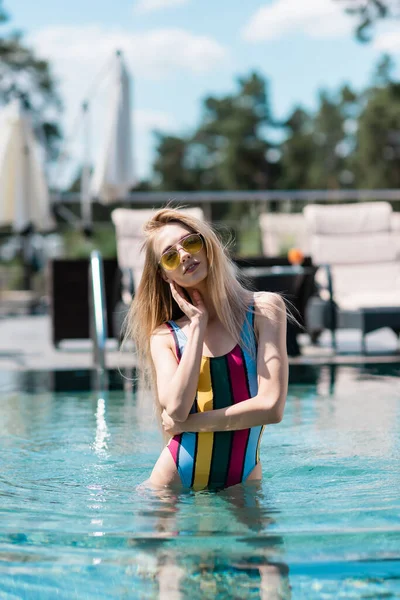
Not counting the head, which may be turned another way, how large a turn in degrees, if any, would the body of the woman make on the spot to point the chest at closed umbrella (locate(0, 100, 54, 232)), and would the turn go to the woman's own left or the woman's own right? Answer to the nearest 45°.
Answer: approximately 180°

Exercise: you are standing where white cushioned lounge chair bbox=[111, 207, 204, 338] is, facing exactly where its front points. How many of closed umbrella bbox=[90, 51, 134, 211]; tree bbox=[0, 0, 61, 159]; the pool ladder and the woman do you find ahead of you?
2

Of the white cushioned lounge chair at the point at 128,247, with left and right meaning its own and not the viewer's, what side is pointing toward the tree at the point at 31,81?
back

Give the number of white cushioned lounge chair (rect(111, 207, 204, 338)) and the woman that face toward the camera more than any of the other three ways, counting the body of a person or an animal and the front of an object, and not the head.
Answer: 2

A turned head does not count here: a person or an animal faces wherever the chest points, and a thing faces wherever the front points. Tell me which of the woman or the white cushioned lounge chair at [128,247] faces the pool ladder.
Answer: the white cushioned lounge chair

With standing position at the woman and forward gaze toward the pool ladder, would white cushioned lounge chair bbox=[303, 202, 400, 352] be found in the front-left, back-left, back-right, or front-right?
front-right

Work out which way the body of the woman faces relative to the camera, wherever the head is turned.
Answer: toward the camera

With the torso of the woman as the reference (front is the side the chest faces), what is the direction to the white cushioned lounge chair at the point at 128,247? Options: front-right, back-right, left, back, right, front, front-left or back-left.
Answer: back

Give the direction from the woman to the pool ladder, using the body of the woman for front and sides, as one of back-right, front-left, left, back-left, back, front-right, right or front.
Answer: back

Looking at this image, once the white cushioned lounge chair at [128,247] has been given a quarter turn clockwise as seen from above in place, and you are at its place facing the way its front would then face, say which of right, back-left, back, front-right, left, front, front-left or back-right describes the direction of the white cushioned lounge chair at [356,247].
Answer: back

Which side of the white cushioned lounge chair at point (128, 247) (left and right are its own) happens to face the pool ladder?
front

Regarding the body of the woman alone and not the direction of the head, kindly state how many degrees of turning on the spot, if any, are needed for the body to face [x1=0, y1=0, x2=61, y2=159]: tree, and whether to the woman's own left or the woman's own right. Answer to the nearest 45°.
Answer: approximately 180°

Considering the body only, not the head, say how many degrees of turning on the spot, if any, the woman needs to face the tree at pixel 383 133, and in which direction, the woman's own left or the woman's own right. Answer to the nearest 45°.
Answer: approximately 180°

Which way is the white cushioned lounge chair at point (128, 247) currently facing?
toward the camera
